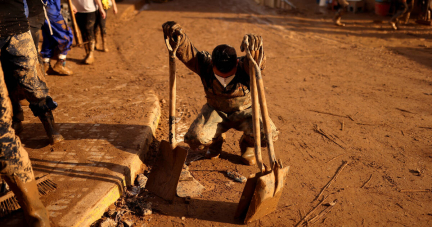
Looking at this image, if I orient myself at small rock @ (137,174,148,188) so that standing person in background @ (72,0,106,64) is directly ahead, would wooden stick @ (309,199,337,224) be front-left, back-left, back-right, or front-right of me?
back-right

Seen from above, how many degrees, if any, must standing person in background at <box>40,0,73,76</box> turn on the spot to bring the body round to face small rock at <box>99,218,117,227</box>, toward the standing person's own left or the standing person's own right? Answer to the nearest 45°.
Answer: approximately 45° to the standing person's own right

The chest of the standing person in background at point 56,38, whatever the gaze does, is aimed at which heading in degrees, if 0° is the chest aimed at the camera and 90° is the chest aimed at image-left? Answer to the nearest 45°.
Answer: approximately 315°

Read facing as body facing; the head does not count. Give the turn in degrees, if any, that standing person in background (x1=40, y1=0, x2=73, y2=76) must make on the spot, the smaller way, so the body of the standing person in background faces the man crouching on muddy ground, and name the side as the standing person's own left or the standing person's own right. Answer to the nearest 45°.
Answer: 0° — they already face them

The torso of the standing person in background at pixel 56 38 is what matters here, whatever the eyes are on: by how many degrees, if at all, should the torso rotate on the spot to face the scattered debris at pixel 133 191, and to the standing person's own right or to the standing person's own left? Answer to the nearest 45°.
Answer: approximately 45° to the standing person's own right

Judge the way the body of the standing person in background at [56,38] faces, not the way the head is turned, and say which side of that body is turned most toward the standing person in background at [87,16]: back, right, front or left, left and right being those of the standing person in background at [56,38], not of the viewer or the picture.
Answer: left
